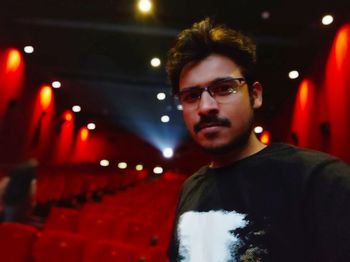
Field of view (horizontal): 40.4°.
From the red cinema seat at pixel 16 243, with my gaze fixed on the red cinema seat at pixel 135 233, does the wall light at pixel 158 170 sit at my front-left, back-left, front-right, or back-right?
front-left

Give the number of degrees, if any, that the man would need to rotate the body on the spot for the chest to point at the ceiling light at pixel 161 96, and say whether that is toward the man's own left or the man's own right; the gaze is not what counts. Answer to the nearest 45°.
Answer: approximately 135° to the man's own right

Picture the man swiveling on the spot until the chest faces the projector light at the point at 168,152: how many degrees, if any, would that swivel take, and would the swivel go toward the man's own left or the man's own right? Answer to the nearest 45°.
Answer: approximately 135° to the man's own right

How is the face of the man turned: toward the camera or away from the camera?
toward the camera

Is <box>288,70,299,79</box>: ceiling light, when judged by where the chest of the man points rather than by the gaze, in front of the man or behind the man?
behind

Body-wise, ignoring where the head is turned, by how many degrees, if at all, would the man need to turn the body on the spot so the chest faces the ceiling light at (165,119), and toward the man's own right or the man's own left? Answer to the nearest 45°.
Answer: approximately 135° to the man's own right

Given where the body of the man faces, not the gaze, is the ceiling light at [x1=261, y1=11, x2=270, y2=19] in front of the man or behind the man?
behind

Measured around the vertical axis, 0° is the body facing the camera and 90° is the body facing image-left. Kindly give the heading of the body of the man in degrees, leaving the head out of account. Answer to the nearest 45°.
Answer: approximately 45°
